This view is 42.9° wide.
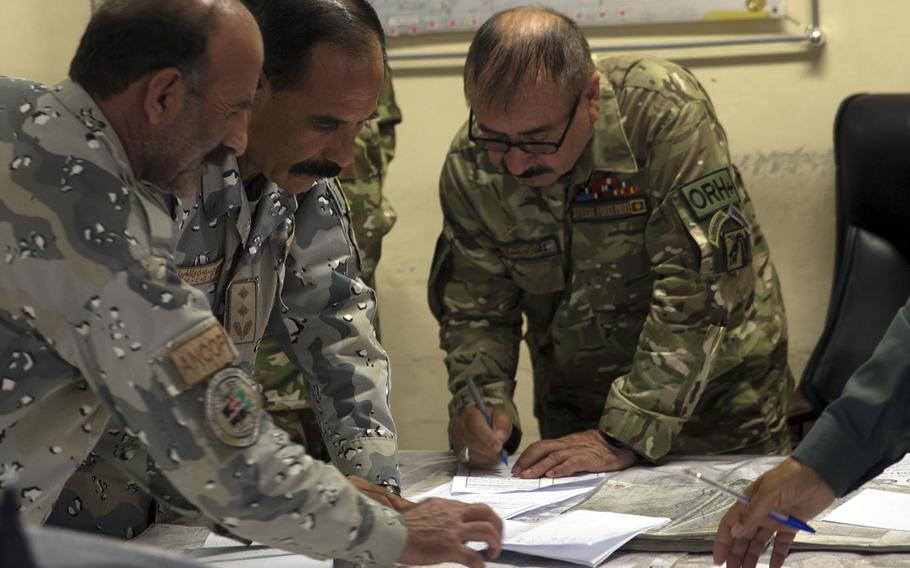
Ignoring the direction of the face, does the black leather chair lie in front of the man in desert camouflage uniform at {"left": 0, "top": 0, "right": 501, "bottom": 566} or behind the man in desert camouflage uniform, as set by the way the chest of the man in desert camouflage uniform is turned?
in front

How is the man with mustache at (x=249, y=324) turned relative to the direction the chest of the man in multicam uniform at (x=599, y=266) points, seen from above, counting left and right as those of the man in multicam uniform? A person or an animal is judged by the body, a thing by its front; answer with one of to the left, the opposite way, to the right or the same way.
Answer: to the left

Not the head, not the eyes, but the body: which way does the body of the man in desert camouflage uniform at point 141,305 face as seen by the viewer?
to the viewer's right

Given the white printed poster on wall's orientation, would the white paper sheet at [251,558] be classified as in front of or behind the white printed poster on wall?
in front

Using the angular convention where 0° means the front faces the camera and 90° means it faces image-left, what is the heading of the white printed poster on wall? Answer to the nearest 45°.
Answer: approximately 0°

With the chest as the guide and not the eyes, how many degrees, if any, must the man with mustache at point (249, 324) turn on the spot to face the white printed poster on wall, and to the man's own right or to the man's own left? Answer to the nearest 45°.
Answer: approximately 90° to the man's own left

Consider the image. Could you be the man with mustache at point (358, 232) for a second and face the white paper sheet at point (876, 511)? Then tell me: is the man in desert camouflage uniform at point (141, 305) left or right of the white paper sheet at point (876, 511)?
right

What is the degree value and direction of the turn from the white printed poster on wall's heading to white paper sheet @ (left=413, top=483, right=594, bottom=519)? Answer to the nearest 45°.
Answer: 0° — it already faces it

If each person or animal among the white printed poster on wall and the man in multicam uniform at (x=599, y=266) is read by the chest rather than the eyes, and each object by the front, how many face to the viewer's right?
0

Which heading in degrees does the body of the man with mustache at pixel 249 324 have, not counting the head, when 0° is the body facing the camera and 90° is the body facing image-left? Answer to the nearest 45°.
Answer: approximately 315°

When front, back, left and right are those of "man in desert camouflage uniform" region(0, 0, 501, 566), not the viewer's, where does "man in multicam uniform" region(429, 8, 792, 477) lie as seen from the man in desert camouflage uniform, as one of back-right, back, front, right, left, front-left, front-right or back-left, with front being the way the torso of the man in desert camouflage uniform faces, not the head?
front-left

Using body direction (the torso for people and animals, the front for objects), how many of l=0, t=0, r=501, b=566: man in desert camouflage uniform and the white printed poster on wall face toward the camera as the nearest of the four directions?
1

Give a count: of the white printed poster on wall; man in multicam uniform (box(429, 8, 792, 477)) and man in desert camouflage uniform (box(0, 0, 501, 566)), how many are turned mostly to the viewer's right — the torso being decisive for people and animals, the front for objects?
1

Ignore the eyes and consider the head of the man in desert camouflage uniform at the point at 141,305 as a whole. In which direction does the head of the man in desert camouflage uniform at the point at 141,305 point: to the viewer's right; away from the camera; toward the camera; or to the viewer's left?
to the viewer's right
